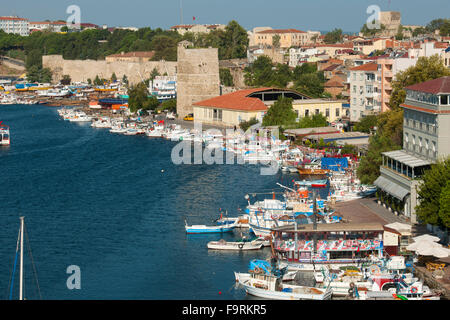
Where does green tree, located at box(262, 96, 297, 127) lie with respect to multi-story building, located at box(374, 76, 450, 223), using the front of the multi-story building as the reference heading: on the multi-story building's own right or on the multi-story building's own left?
on the multi-story building's own right

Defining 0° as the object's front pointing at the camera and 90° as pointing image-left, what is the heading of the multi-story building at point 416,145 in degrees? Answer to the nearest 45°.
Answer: approximately 45°

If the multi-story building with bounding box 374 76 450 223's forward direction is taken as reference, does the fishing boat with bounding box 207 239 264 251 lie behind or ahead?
ahead
